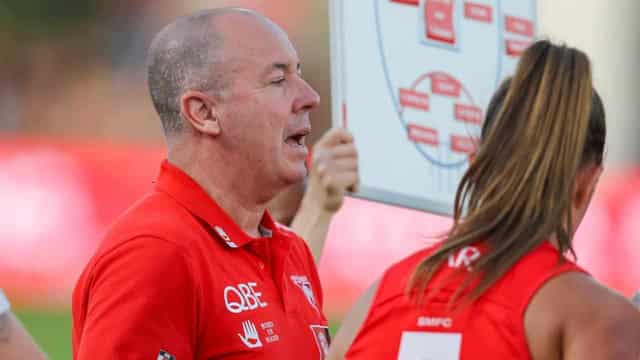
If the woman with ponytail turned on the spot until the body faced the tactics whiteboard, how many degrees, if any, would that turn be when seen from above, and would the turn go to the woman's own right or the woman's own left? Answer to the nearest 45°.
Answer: approximately 45° to the woman's own left

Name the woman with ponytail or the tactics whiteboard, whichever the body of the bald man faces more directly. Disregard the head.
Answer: the woman with ponytail

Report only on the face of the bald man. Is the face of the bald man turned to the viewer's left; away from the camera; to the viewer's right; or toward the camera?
to the viewer's right

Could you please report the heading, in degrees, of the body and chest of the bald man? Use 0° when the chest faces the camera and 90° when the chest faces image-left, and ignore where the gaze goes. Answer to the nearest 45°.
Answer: approximately 315°

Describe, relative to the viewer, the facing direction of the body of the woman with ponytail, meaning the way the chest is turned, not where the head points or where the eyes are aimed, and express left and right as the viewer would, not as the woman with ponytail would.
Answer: facing away from the viewer and to the right of the viewer

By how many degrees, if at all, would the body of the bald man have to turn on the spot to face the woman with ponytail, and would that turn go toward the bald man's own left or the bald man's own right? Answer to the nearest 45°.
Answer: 0° — they already face them

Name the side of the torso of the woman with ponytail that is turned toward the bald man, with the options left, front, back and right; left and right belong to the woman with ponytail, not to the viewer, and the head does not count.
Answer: left
